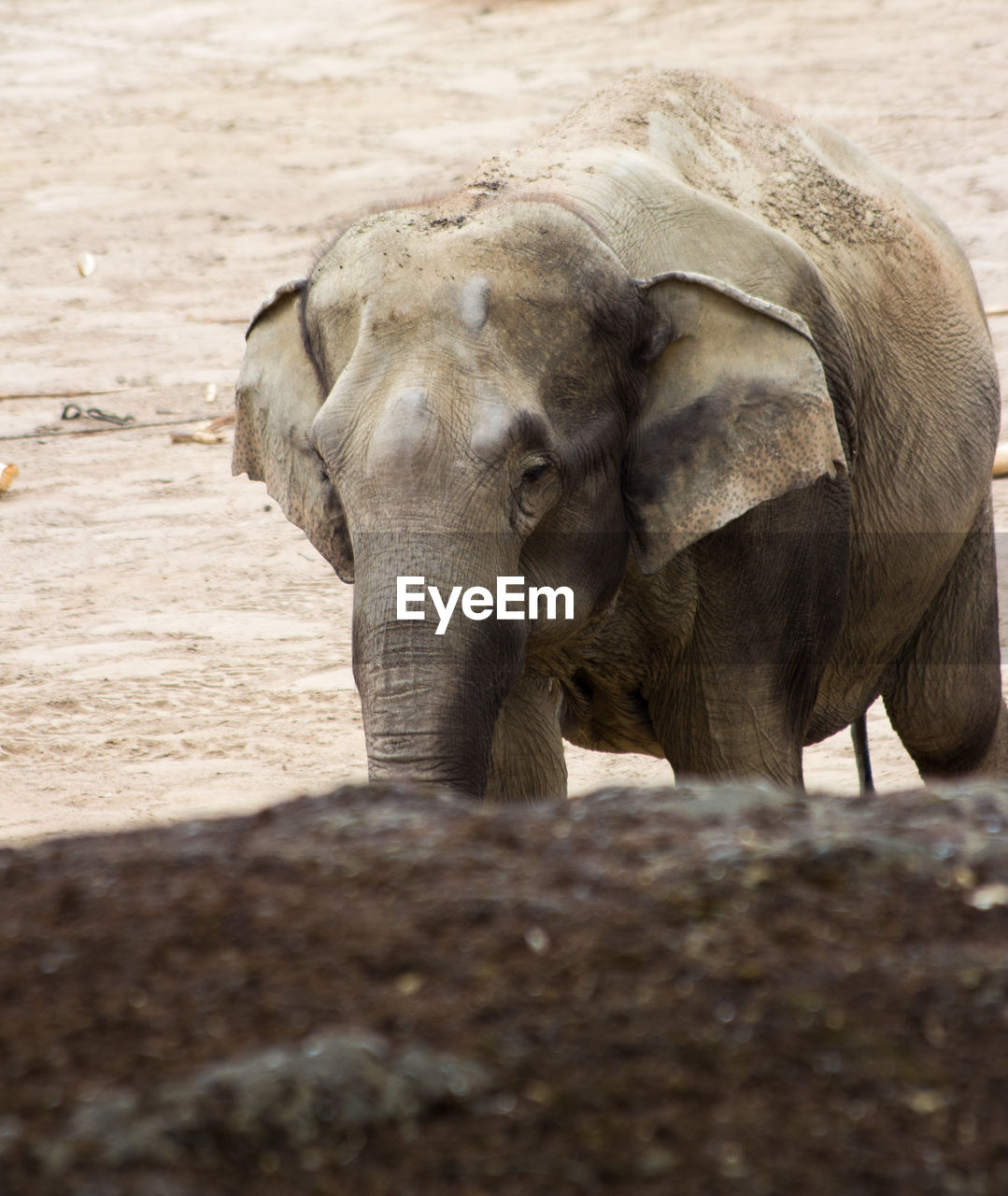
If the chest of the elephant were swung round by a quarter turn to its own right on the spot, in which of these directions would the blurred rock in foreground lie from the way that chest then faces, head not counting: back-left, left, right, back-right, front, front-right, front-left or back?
back-left

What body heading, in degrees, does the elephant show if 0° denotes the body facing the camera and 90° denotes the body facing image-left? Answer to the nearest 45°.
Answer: approximately 45°
